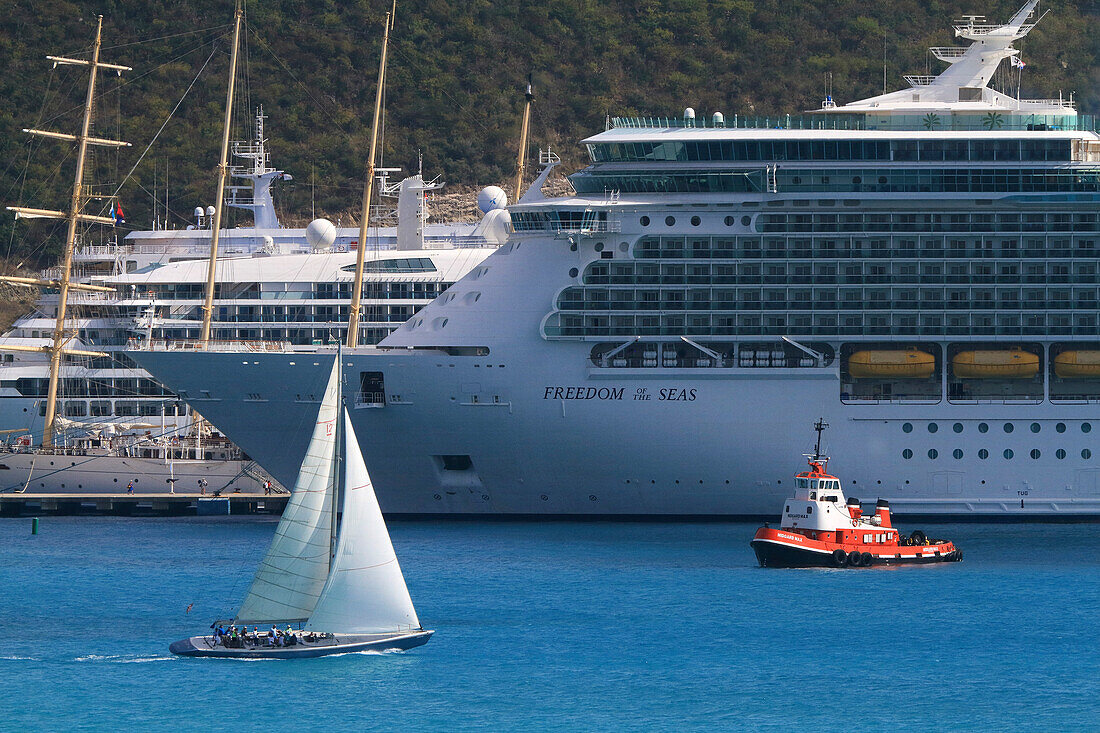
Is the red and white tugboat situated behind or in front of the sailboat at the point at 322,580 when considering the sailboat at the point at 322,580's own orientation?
in front

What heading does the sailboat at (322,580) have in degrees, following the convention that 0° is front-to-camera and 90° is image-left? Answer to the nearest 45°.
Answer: approximately 270°
